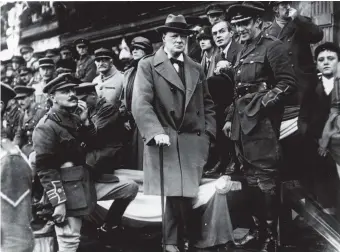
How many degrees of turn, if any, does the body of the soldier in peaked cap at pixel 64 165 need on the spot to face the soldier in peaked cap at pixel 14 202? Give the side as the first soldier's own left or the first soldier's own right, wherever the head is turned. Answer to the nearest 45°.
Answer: approximately 45° to the first soldier's own right

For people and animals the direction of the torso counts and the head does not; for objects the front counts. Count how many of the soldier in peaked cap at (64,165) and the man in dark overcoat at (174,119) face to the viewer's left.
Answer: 0

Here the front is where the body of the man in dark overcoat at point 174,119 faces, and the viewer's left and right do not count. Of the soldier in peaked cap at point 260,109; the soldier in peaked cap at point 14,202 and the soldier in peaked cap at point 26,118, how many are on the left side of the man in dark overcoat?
1

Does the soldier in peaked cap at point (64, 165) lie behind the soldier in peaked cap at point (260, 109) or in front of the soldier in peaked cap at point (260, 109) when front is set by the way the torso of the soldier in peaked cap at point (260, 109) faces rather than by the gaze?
in front

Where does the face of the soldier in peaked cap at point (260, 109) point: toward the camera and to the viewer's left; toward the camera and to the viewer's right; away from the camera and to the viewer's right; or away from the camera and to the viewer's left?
toward the camera and to the viewer's left

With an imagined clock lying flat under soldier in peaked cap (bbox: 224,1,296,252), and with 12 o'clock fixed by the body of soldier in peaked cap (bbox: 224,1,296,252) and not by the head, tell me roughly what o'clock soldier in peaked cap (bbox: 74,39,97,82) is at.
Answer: soldier in peaked cap (bbox: 74,39,97,82) is roughly at 3 o'clock from soldier in peaked cap (bbox: 224,1,296,252).

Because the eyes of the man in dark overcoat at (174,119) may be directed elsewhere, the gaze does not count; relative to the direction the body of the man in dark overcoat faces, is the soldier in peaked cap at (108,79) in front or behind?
behind

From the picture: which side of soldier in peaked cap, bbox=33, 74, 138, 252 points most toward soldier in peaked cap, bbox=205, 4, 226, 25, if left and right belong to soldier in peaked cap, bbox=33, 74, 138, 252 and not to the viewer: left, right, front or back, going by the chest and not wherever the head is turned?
left

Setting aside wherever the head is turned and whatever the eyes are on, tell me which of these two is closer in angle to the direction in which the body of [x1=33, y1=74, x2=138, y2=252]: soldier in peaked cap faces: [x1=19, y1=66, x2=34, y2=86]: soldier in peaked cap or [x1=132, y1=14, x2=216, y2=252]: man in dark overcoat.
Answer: the man in dark overcoat

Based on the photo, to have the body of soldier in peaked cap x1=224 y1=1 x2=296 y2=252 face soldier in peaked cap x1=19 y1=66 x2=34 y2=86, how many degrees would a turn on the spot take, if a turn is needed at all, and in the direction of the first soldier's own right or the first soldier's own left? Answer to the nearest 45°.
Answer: approximately 90° to the first soldier's own right

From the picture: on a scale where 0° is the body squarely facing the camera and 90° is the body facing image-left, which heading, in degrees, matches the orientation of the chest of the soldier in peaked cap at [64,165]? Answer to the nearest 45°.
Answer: approximately 315°
